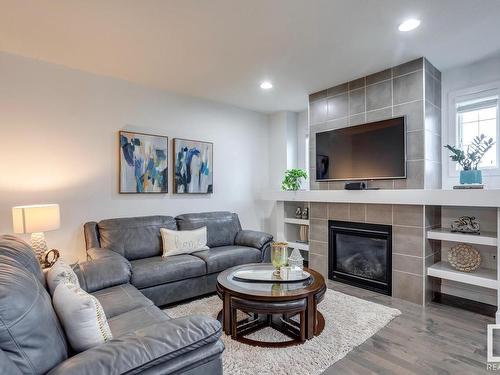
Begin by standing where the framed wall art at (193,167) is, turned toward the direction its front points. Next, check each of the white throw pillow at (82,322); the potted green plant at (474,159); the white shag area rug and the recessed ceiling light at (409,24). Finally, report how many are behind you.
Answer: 0

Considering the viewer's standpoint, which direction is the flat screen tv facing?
facing the viewer and to the left of the viewer

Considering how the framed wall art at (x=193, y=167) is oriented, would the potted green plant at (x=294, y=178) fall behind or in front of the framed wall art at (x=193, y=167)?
in front

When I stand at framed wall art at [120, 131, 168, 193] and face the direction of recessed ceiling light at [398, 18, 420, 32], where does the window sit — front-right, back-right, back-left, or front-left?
front-left

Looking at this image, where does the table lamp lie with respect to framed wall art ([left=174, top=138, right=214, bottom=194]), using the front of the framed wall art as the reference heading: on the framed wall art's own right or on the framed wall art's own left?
on the framed wall art's own right

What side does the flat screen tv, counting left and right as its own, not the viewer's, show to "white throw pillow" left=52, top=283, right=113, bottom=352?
front

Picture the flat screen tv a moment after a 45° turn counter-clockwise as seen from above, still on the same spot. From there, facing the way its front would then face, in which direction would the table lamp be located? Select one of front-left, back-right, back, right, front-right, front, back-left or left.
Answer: front-right

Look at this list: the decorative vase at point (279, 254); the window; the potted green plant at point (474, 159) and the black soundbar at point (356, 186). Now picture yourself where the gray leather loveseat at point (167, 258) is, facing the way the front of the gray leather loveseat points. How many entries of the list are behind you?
0

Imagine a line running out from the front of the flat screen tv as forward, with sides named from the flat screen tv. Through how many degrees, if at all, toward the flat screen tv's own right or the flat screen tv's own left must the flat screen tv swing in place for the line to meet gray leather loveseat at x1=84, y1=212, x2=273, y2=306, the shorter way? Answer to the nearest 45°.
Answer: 0° — it already faces it

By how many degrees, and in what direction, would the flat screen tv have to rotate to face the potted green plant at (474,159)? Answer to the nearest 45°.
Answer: approximately 135° to its left

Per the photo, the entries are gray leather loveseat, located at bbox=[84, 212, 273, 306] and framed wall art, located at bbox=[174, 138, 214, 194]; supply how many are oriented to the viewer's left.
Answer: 0

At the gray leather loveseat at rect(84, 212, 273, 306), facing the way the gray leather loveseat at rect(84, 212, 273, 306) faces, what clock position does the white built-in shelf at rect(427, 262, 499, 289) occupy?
The white built-in shelf is roughly at 11 o'clock from the gray leather loveseat.

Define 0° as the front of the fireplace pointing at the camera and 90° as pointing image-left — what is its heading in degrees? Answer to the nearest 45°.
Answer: approximately 45°

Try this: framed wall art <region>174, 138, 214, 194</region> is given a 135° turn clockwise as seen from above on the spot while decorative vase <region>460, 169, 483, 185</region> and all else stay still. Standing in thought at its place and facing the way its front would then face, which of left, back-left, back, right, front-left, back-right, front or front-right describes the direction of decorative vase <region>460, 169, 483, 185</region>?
back-left

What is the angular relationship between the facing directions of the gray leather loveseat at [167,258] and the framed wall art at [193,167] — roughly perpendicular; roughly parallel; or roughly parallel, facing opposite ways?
roughly parallel

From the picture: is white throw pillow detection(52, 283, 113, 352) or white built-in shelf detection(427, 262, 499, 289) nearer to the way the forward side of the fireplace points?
the white throw pillow

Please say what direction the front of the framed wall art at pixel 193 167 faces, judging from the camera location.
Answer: facing the viewer and to the right of the viewer
